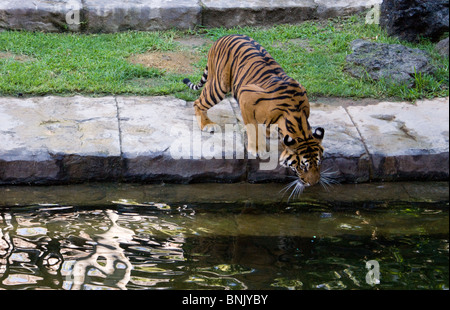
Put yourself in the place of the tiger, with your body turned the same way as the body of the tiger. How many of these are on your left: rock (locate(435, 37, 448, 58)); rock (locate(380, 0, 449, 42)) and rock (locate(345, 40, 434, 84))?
3

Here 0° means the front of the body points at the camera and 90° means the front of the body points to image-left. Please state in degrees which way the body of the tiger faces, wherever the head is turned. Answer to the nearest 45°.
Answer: approximately 315°

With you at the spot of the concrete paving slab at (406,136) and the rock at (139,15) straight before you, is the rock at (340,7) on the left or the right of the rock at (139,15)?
right

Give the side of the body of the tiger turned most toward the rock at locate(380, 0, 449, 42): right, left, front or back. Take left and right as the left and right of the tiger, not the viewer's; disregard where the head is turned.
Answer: left

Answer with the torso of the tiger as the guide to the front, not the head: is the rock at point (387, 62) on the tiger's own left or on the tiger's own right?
on the tiger's own left

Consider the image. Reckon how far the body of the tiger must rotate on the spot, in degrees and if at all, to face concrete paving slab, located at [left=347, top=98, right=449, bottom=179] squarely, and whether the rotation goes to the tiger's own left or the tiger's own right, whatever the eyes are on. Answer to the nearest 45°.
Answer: approximately 45° to the tiger's own left

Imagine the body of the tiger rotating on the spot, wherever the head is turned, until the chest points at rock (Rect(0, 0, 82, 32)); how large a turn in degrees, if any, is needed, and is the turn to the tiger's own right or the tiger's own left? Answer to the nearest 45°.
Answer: approximately 180°

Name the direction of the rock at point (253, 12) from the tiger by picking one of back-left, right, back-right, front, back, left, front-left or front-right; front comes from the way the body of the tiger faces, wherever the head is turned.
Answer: back-left

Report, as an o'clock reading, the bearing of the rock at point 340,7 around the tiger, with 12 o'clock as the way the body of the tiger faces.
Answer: The rock is roughly at 8 o'clock from the tiger.

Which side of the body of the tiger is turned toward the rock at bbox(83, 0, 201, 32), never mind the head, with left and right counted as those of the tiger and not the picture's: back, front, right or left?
back
